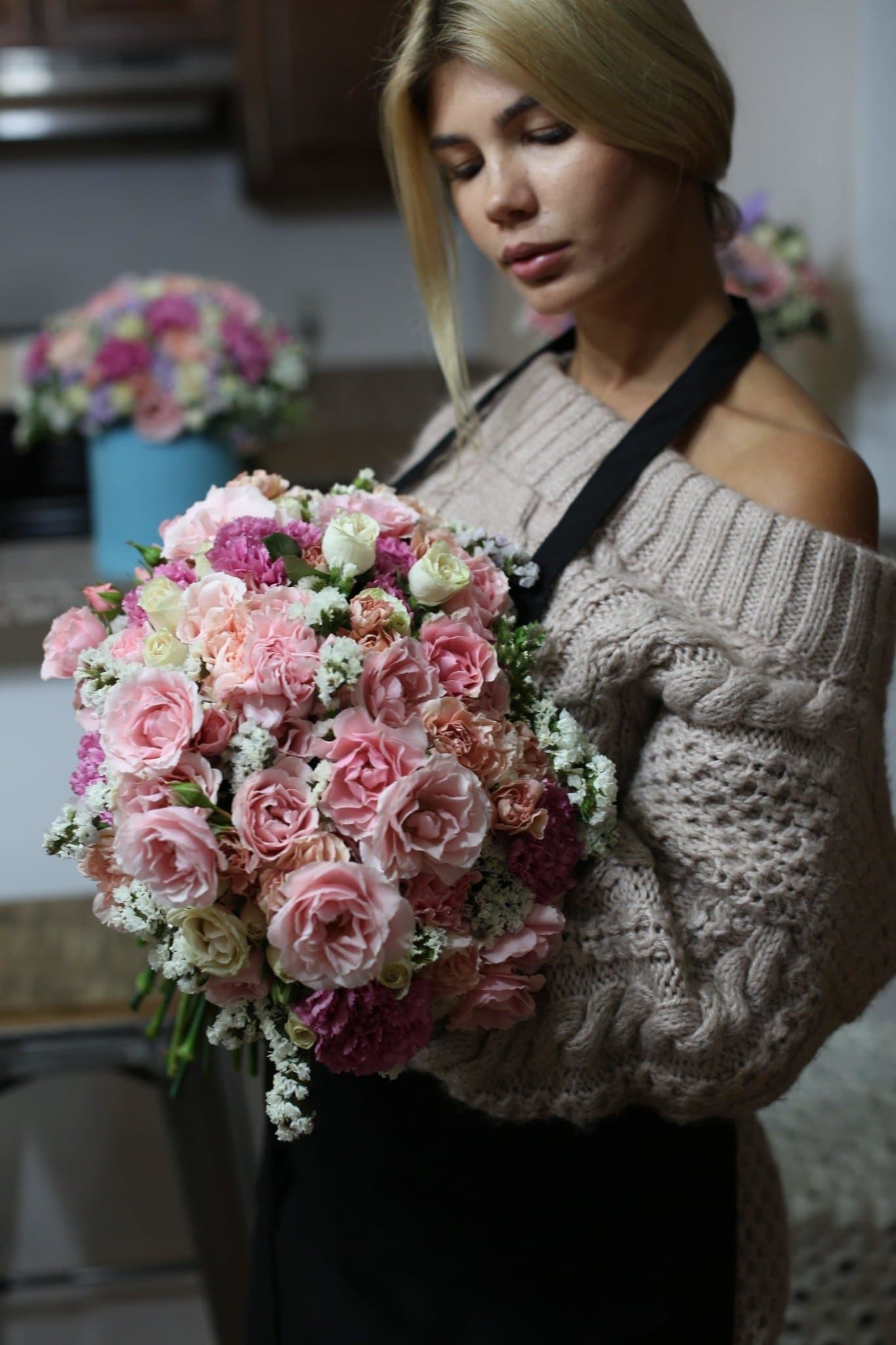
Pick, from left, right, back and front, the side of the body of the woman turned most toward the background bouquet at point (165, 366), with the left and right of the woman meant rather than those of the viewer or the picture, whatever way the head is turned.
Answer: right

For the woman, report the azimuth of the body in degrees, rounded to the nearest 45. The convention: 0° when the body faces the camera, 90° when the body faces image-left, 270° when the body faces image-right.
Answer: approximately 45°
